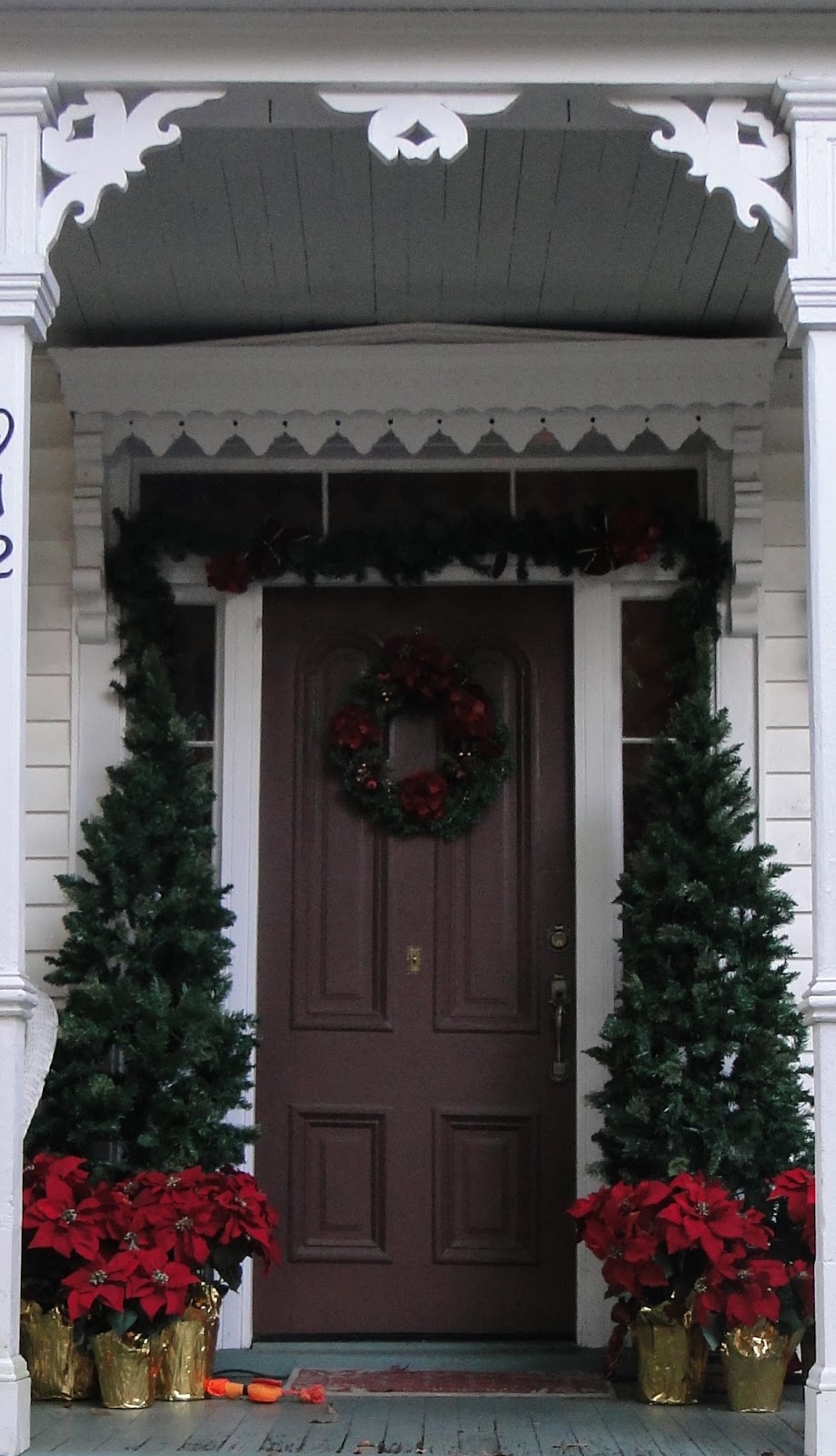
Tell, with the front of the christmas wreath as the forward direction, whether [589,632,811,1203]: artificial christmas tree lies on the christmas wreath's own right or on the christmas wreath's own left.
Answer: on the christmas wreath's own left

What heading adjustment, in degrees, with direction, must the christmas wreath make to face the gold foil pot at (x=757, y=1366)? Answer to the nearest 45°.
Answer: approximately 45° to its left

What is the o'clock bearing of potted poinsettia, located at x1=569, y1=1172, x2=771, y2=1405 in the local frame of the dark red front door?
The potted poinsettia is roughly at 11 o'clock from the dark red front door.

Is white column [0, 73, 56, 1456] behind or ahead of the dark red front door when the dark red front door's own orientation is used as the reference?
ahead

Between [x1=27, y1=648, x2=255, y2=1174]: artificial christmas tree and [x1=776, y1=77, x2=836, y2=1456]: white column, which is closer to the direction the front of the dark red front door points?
the white column

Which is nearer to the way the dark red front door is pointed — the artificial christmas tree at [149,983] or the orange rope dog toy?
the orange rope dog toy

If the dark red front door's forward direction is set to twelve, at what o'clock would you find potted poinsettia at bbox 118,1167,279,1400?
The potted poinsettia is roughly at 1 o'clock from the dark red front door.

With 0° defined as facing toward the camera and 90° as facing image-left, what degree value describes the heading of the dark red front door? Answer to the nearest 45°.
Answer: approximately 0°

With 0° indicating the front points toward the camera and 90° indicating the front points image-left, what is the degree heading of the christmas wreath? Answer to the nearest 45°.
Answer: approximately 0°

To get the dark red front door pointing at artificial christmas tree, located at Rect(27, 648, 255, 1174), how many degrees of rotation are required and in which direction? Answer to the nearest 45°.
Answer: approximately 45° to its right
